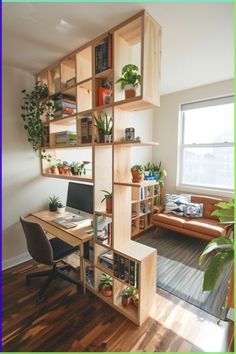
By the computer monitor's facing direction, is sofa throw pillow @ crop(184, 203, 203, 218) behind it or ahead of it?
behind

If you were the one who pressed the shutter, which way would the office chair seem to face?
facing away from the viewer and to the right of the viewer

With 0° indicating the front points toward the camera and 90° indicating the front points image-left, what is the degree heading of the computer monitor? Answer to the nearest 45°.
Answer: approximately 45°

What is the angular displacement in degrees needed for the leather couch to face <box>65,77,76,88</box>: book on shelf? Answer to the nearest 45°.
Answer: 0° — it already faces it

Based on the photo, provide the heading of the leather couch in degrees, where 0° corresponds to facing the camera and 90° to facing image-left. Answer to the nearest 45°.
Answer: approximately 45°
